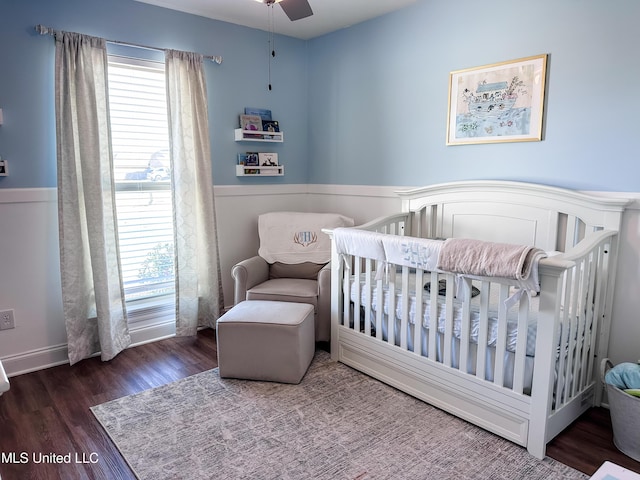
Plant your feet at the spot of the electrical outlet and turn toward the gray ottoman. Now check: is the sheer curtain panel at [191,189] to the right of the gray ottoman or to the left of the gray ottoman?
left

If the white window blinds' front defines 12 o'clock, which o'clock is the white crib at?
The white crib is roughly at 12 o'clock from the white window blinds.

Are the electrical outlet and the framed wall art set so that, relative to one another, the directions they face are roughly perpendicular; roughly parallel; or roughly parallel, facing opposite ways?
roughly perpendicular

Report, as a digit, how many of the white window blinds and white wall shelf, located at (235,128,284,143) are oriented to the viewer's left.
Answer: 0

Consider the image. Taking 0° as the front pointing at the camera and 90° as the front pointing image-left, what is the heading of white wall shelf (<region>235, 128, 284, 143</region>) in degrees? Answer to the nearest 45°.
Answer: approximately 315°

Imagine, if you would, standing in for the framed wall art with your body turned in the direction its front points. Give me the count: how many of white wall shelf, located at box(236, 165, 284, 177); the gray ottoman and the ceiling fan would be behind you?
0

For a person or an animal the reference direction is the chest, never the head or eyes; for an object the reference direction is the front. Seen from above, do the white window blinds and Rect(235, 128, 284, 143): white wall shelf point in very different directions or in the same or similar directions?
same or similar directions

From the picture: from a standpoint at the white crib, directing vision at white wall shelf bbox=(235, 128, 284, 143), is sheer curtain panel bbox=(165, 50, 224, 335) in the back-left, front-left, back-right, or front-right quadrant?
front-left

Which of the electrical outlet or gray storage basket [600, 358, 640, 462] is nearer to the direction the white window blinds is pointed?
the gray storage basket

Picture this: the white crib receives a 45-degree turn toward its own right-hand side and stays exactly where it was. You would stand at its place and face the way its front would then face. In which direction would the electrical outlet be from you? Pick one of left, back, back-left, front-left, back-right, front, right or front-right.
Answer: front

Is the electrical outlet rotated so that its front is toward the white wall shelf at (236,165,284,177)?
no

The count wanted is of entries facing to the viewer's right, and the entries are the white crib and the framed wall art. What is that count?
0

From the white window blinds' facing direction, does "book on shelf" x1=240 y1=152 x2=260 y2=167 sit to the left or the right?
on its left

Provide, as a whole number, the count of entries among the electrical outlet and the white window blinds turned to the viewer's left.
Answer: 0

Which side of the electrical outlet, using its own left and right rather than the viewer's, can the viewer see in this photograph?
front

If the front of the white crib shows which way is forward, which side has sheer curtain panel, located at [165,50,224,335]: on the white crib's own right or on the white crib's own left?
on the white crib's own right
